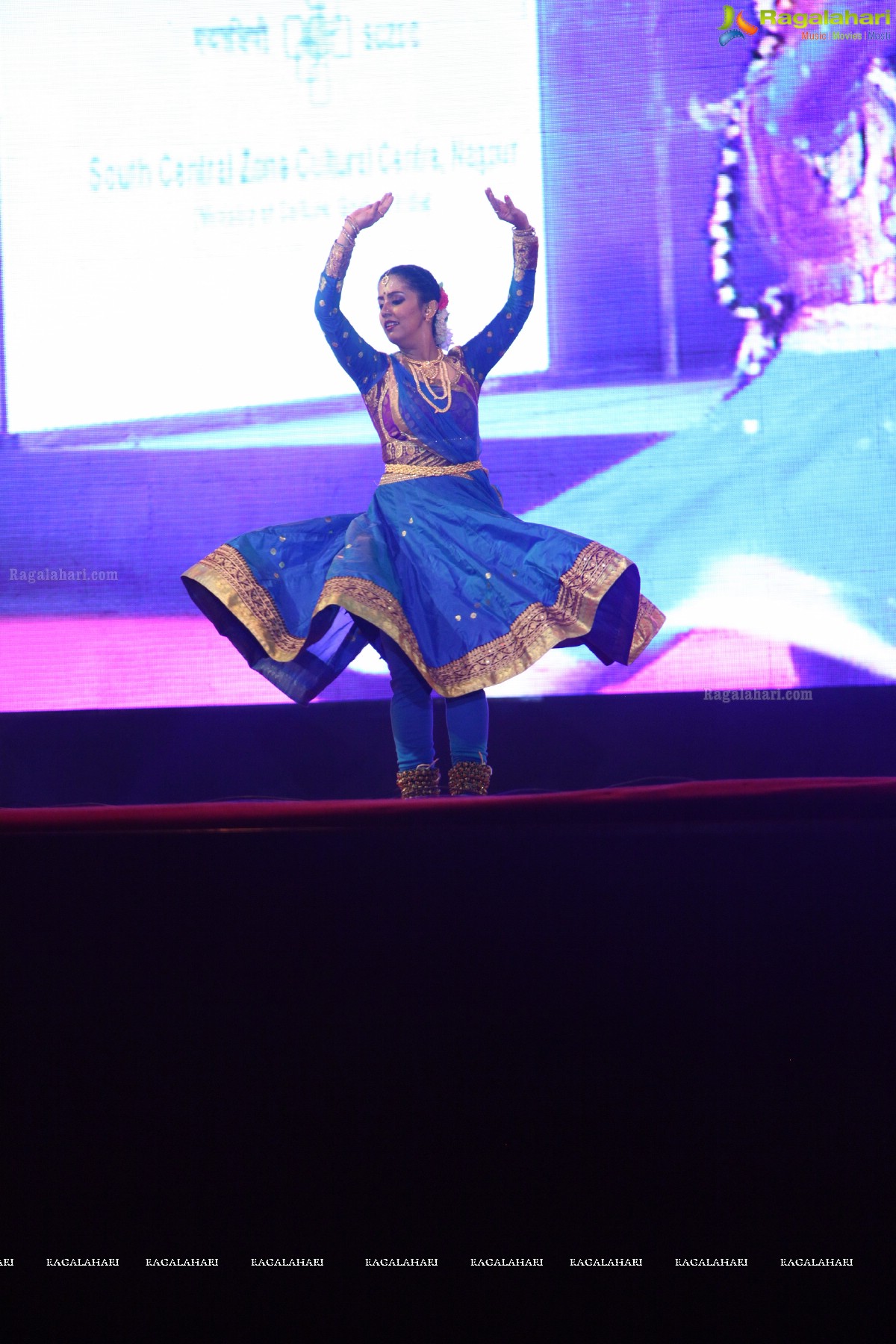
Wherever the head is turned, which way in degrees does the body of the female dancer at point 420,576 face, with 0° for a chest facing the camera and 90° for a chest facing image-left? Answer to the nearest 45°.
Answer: approximately 0°
